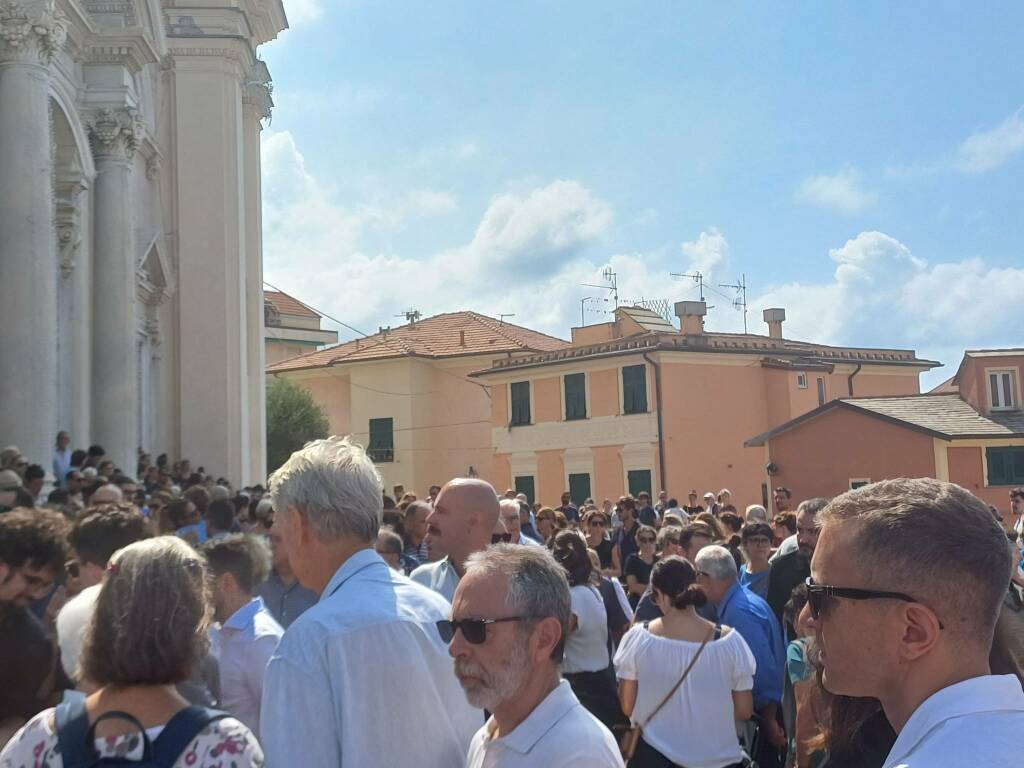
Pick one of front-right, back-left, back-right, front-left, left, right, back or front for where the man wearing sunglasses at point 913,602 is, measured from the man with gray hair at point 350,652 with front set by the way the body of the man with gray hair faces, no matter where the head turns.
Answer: back

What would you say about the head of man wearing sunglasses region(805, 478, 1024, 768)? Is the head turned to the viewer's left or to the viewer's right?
to the viewer's left

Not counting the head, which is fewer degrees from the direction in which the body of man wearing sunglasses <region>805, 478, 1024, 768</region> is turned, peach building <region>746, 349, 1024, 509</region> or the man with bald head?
the man with bald head

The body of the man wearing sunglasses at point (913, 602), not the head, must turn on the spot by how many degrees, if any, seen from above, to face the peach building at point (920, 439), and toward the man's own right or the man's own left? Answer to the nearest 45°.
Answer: approximately 90° to the man's own right

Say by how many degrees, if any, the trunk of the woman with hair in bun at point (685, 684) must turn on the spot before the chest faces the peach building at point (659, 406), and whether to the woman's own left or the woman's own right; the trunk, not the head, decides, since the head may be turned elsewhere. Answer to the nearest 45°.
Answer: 0° — they already face it

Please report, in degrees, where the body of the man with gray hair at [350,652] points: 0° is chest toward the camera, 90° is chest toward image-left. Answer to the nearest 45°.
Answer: approximately 135°

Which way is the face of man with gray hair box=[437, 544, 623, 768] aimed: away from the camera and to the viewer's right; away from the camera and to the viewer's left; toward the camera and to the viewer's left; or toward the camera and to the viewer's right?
toward the camera and to the viewer's left

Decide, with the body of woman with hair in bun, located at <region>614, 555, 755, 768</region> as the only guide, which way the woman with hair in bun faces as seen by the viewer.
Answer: away from the camera

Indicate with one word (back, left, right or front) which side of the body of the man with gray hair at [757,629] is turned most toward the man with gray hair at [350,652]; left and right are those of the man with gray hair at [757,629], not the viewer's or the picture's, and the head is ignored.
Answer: left

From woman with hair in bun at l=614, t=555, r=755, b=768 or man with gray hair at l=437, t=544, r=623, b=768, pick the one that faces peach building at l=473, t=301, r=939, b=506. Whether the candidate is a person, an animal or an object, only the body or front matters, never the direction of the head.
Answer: the woman with hair in bun

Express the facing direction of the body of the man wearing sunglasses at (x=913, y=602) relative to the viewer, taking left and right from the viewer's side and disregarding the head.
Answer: facing to the left of the viewer

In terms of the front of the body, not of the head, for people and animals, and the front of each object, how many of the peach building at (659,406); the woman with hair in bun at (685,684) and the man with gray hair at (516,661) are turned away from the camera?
1

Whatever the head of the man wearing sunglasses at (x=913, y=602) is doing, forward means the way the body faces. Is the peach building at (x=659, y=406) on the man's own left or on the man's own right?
on the man's own right
